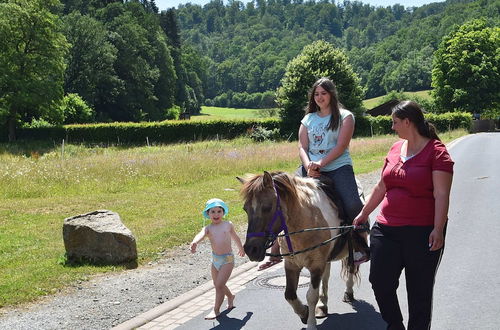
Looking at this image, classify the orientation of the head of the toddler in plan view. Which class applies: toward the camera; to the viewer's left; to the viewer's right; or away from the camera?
toward the camera

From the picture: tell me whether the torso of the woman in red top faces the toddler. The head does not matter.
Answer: no

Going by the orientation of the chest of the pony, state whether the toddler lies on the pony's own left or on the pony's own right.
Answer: on the pony's own right

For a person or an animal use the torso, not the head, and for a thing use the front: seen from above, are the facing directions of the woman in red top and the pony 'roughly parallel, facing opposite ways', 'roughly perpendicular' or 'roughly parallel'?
roughly parallel

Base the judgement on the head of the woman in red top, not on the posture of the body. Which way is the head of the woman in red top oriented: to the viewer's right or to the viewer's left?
to the viewer's left

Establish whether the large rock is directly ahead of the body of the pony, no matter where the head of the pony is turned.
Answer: no

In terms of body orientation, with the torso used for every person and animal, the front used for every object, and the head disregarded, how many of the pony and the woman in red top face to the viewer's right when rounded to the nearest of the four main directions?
0

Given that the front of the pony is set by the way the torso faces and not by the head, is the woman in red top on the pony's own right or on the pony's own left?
on the pony's own left

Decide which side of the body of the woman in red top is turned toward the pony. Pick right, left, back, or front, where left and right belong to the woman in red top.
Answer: right

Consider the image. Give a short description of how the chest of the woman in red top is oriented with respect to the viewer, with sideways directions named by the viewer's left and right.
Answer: facing the viewer and to the left of the viewer
